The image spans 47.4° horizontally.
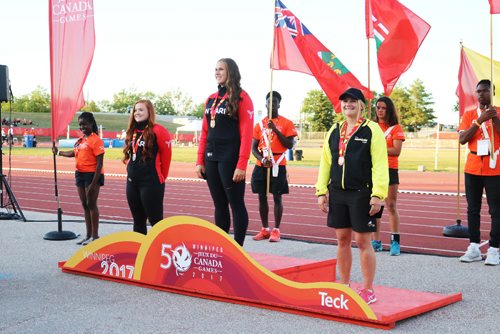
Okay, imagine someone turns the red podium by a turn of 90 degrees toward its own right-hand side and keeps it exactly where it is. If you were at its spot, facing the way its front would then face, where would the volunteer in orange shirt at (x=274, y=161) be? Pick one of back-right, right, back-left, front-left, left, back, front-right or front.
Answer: front-right

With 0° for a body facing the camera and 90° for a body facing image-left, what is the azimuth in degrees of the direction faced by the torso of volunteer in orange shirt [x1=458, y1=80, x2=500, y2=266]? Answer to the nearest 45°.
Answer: approximately 0°

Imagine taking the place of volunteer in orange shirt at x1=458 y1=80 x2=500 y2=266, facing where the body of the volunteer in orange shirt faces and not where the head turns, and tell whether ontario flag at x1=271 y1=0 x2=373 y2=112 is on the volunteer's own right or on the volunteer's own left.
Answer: on the volunteer's own right

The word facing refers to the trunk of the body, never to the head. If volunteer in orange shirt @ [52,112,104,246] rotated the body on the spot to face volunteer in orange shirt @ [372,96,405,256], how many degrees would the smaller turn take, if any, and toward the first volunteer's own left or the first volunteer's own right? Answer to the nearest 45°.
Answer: approximately 90° to the first volunteer's own left

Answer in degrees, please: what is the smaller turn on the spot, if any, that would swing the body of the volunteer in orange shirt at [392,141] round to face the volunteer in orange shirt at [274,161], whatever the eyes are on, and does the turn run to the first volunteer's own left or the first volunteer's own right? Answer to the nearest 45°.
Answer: approximately 90° to the first volunteer's own right

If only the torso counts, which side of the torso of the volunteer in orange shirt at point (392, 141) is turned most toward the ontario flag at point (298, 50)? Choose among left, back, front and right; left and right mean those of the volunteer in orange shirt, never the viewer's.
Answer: right

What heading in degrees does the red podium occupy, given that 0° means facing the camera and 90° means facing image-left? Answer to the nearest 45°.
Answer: approximately 45°
